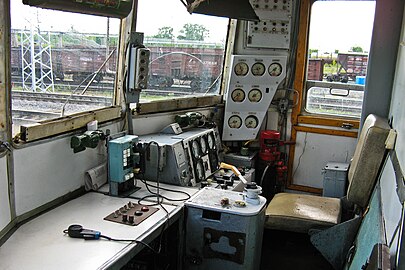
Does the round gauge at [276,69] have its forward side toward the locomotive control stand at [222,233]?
yes

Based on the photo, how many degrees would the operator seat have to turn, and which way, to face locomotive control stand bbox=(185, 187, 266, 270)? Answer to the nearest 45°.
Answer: approximately 45° to its left
